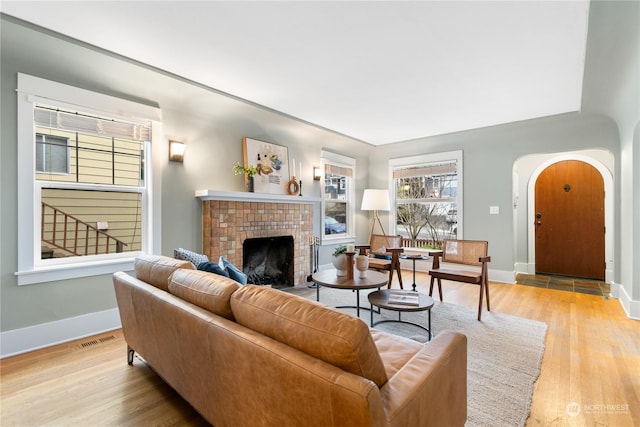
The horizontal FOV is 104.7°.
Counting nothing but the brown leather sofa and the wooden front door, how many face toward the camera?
1

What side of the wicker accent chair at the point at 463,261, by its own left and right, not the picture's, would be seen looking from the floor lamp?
right

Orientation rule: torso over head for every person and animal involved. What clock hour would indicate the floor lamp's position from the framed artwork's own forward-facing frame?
The floor lamp is roughly at 10 o'clock from the framed artwork.

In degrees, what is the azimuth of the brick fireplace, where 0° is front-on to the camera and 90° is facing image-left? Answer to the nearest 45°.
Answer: approximately 315°

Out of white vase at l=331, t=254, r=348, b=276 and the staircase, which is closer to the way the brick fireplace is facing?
the white vase

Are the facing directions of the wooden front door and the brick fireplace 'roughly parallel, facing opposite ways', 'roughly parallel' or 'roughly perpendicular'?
roughly perpendicular

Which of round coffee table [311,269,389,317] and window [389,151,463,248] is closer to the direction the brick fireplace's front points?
the round coffee table

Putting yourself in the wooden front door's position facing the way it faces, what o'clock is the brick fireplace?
The brick fireplace is roughly at 1 o'clock from the wooden front door.

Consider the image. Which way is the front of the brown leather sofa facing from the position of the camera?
facing away from the viewer and to the right of the viewer

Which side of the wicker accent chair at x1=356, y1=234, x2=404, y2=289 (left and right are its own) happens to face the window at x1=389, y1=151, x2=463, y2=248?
back
